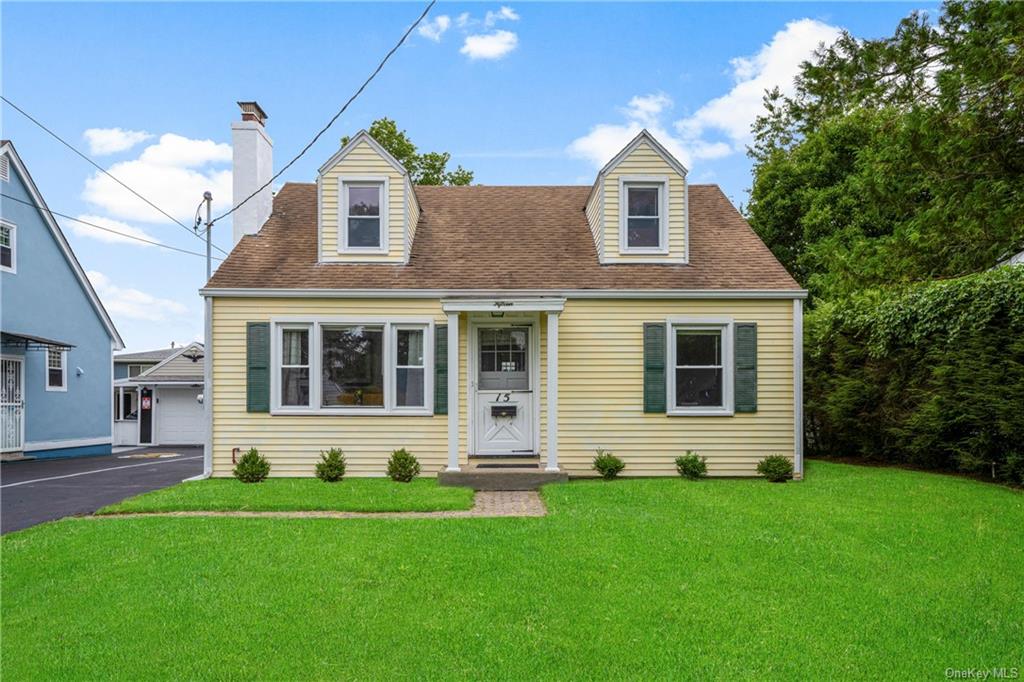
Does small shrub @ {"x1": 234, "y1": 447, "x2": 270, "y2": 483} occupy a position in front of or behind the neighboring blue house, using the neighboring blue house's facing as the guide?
in front

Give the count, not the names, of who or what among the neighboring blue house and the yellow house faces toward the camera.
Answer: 2

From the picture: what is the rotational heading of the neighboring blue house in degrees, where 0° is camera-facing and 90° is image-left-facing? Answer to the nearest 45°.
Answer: approximately 0°

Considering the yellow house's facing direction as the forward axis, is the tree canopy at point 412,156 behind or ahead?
behind

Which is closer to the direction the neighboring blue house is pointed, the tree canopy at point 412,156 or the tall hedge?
the tall hedge

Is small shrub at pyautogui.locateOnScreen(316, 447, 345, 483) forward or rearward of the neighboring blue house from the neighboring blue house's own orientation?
forward
